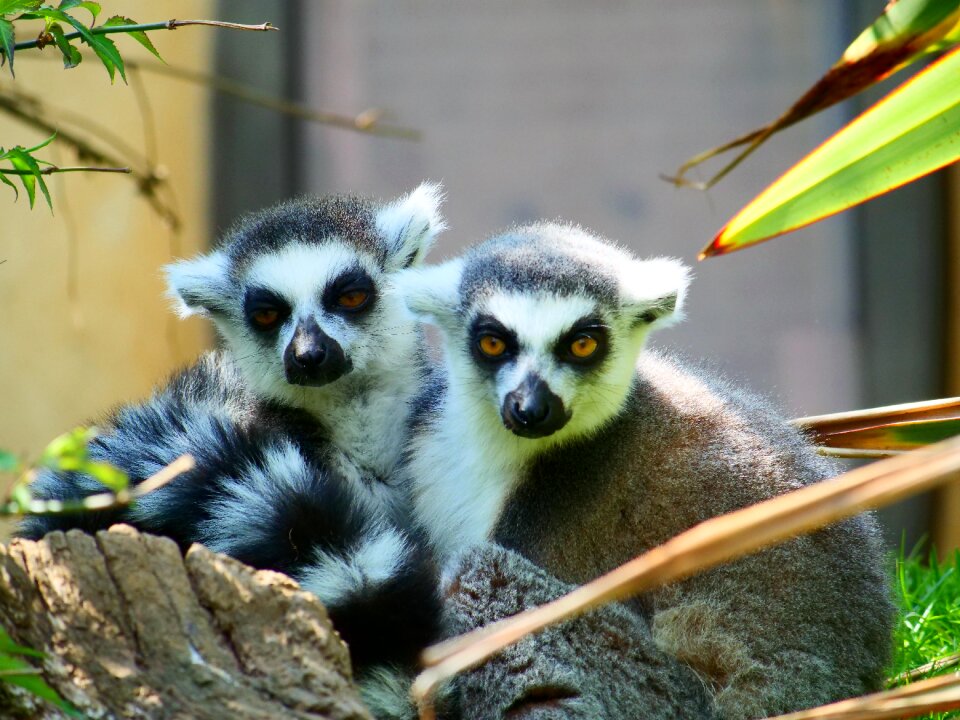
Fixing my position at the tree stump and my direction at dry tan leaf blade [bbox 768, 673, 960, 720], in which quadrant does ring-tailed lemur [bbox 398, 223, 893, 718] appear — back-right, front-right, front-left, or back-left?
front-left

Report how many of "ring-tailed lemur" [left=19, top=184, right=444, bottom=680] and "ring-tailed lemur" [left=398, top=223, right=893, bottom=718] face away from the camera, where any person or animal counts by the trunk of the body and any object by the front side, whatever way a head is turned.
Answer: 0

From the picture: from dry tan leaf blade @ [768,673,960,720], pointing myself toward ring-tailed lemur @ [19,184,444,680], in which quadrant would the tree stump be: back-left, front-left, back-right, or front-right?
front-left

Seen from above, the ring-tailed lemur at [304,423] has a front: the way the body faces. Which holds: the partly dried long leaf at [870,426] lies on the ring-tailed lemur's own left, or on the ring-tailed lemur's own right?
on the ring-tailed lemur's own left

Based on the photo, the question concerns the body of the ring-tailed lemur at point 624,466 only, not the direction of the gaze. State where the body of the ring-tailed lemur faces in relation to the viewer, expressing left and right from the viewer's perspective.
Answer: facing the viewer and to the left of the viewer

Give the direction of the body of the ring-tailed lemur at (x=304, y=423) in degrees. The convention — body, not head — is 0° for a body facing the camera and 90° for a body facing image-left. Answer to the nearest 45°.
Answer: approximately 0°

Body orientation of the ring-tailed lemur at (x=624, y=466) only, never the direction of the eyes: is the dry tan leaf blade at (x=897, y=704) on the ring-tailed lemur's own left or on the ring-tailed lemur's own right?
on the ring-tailed lemur's own left

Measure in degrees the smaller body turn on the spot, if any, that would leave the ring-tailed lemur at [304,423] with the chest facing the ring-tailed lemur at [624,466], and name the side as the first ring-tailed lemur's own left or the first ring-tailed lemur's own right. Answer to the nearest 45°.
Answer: approximately 45° to the first ring-tailed lemur's own left

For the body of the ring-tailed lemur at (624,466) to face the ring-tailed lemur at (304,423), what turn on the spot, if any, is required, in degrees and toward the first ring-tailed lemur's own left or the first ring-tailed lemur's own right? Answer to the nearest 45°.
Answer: approximately 45° to the first ring-tailed lemur's own right

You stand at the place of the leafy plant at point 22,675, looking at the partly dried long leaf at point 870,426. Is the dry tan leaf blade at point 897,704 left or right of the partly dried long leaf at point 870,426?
right

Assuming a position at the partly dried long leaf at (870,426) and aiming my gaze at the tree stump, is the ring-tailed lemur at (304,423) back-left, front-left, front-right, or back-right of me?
front-right

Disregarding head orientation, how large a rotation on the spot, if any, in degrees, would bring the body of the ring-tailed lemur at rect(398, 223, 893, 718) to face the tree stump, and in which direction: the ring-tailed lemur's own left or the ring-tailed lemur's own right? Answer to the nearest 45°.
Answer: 0° — it already faces it
